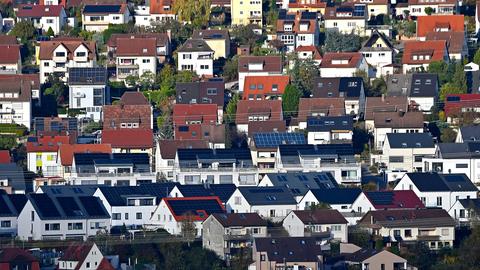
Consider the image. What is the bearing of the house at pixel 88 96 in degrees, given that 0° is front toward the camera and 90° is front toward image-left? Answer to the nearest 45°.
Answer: approximately 0°

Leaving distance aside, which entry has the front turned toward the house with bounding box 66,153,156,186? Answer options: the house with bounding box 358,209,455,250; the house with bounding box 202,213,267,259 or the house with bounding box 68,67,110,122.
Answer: the house with bounding box 68,67,110,122

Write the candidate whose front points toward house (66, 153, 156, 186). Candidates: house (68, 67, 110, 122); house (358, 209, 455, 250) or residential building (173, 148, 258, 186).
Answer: house (68, 67, 110, 122)

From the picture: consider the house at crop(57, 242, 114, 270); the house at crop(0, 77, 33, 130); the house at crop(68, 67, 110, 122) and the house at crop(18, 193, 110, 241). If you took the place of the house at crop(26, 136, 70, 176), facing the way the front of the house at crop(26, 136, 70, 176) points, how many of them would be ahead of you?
2

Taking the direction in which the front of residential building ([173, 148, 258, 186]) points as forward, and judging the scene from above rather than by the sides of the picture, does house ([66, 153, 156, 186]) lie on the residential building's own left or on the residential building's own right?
on the residential building's own right

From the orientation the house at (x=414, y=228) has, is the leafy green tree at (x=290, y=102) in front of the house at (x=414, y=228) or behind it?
behind

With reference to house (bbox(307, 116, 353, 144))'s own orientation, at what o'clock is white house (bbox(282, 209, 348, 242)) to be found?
The white house is roughly at 12 o'clock from the house.

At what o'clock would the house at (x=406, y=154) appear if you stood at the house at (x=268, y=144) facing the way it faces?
the house at (x=406, y=154) is roughly at 9 o'clock from the house at (x=268, y=144).

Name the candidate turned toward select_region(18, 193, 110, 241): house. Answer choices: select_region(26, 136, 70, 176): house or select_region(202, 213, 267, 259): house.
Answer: select_region(26, 136, 70, 176): house
